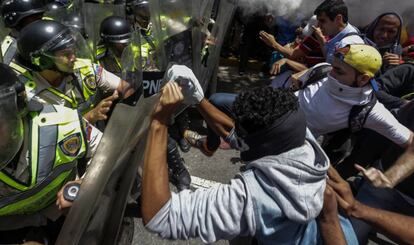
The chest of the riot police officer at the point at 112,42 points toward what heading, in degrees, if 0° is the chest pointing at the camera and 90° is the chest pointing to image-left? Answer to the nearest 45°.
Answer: approximately 315°

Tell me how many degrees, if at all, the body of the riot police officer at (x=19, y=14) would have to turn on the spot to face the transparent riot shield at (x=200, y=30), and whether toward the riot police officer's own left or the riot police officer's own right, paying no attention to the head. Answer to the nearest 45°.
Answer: approximately 45° to the riot police officer's own right

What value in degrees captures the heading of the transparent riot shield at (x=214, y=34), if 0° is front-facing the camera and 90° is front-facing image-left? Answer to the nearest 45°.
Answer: approximately 270°

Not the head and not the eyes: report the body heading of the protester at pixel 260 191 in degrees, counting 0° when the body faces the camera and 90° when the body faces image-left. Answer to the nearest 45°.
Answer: approximately 135°

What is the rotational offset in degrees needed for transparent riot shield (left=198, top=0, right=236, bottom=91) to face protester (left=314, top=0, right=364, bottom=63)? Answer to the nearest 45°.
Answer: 0° — it already faces them

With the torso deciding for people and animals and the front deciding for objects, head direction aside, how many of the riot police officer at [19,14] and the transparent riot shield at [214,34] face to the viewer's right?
2

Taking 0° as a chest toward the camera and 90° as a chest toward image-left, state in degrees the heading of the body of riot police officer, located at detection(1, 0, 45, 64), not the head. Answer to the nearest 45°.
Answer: approximately 270°

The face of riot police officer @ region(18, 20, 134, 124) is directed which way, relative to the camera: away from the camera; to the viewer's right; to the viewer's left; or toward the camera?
to the viewer's right

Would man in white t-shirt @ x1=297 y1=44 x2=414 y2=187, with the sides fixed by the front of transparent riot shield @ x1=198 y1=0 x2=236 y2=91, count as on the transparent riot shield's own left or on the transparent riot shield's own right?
on the transparent riot shield's own right
